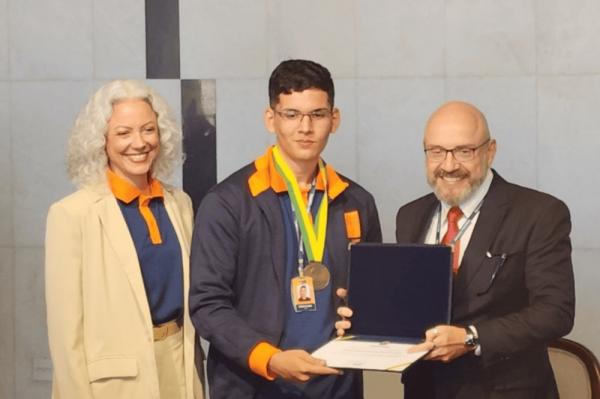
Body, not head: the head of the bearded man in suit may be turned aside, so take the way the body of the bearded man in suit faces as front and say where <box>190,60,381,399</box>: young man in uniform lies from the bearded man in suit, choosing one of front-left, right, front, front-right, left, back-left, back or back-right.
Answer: front-right

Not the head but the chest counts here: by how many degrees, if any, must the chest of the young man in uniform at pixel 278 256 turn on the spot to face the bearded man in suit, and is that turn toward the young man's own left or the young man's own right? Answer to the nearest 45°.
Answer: approximately 90° to the young man's own left

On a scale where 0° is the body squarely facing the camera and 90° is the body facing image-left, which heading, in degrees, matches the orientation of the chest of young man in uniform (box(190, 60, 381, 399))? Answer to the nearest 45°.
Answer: approximately 0°

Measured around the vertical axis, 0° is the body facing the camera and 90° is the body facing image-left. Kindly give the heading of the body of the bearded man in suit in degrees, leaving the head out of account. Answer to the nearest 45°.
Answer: approximately 45°
